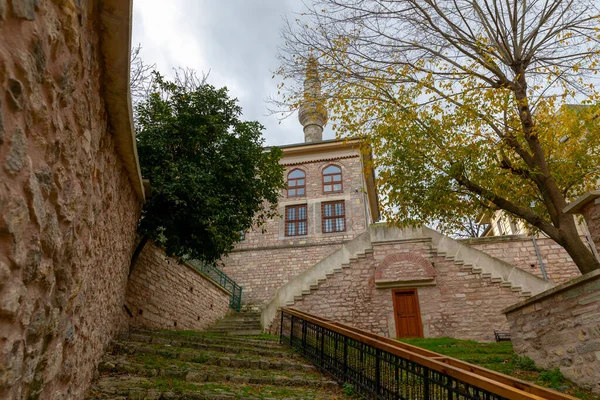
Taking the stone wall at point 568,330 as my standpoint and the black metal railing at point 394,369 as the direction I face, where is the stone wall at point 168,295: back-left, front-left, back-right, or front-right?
front-right

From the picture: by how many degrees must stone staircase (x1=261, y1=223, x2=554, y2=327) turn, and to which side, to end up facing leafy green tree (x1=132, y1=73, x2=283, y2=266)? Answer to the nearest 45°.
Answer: approximately 45° to its right

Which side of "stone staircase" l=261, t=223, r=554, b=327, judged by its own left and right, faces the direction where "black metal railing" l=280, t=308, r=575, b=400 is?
front

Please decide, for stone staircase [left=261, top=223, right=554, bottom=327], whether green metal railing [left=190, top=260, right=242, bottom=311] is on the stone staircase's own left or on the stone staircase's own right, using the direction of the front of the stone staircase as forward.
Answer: on the stone staircase's own right

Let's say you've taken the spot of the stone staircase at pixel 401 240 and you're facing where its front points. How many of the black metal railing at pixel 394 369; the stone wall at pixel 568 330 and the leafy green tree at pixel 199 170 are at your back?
0

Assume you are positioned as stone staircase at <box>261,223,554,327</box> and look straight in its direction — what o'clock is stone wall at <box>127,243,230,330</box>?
The stone wall is roughly at 2 o'clock from the stone staircase.

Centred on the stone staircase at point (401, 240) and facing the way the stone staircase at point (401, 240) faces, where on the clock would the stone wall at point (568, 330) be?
The stone wall is roughly at 11 o'clock from the stone staircase.

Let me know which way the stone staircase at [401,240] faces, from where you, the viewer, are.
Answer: facing the viewer

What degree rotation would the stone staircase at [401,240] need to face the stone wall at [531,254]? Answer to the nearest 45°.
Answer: approximately 135° to its left

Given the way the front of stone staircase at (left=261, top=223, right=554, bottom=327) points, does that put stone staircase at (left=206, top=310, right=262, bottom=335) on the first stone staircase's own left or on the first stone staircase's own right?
on the first stone staircase's own right

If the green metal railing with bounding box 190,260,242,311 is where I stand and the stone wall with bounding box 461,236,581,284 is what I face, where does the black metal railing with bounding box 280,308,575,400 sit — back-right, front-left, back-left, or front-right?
front-right
